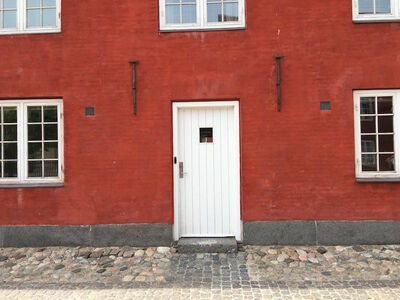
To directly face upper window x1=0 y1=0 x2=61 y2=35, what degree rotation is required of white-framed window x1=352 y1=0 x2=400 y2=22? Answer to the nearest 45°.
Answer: approximately 45° to its right

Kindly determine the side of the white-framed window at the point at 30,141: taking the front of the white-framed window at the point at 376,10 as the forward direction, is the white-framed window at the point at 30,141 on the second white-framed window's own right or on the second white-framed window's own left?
on the second white-framed window's own right

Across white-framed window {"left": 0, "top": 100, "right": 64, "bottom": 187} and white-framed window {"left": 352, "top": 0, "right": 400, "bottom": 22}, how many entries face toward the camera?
2

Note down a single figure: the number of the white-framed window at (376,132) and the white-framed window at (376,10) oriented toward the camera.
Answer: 2

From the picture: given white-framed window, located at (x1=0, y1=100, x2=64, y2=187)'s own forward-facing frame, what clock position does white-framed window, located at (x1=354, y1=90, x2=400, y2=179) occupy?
white-framed window, located at (x1=354, y1=90, x2=400, y2=179) is roughly at 10 o'clock from white-framed window, located at (x1=0, y1=100, x2=64, y2=187).

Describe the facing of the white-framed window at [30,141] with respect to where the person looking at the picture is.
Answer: facing the viewer

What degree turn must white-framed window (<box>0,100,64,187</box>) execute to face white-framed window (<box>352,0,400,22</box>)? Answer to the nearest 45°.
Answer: approximately 45° to its left

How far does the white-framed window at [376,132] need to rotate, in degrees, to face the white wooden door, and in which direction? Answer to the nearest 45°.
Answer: approximately 45° to its right

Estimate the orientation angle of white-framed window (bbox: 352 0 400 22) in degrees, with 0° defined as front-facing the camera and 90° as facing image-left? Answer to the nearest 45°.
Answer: approximately 0°
